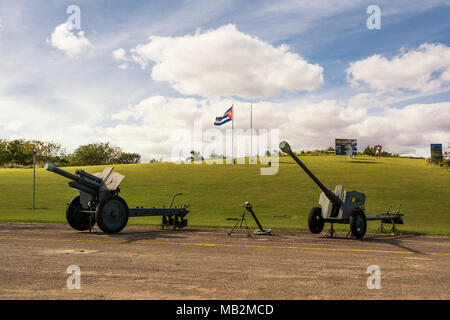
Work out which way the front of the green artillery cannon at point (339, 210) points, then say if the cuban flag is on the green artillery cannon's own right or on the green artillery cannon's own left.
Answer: on the green artillery cannon's own right

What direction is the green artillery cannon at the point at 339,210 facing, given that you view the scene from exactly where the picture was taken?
facing the viewer and to the left of the viewer
